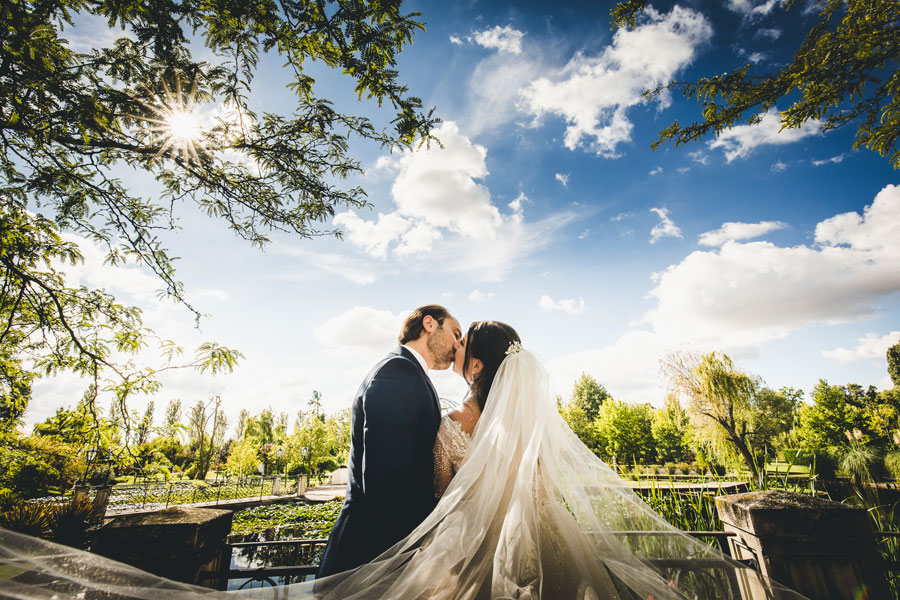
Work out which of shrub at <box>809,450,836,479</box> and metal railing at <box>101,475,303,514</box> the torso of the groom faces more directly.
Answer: the shrub

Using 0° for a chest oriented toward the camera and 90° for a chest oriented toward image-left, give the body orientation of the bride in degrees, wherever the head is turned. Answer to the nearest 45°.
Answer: approximately 135°

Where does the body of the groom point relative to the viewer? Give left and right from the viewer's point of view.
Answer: facing to the right of the viewer

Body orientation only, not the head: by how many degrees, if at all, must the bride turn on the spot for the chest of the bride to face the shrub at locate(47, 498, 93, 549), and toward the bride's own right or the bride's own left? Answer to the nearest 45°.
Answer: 0° — they already face it

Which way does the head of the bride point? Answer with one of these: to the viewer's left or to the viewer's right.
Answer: to the viewer's left

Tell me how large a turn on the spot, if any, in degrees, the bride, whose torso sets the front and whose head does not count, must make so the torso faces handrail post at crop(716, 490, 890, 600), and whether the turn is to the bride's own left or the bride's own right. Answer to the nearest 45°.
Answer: approximately 135° to the bride's own right

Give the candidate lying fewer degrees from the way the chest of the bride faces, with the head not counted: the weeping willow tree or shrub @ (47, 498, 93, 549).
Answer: the shrub

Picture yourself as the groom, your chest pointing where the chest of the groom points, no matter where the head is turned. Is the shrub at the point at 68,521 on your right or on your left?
on your left

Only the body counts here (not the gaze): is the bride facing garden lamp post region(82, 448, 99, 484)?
yes

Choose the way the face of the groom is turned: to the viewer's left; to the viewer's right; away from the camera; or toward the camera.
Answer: to the viewer's right

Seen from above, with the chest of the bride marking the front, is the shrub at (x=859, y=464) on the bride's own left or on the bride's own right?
on the bride's own right
